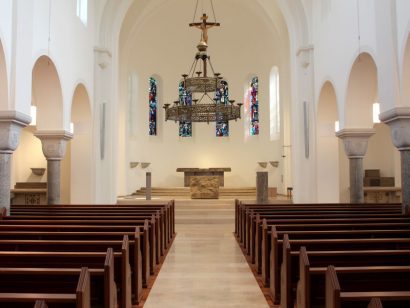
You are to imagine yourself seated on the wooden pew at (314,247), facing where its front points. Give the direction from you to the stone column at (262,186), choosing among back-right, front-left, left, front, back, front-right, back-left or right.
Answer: front

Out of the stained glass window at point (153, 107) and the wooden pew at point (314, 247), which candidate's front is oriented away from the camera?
the wooden pew

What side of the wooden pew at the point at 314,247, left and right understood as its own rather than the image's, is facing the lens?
back

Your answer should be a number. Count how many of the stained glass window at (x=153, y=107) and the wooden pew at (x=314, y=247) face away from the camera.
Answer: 1

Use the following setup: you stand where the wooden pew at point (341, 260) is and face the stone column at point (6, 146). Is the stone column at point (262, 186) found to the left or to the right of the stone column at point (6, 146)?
right

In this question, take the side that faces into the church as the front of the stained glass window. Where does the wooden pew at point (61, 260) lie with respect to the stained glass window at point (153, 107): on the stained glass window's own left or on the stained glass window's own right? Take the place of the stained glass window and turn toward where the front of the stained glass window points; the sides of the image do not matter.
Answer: on the stained glass window's own right

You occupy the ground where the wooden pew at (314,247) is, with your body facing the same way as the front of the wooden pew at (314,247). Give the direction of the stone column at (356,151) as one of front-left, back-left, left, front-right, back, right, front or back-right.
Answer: front

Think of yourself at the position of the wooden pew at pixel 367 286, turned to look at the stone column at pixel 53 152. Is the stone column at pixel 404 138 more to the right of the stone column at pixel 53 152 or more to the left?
right

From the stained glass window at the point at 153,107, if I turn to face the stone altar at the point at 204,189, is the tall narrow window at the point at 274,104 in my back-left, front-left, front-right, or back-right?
front-left

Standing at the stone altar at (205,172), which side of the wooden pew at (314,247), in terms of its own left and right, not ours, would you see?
front

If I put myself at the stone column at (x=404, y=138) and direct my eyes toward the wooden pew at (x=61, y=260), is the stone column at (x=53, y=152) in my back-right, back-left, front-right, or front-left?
front-right

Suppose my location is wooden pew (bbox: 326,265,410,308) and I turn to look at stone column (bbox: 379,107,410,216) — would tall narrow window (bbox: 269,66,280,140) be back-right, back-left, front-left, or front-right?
front-left

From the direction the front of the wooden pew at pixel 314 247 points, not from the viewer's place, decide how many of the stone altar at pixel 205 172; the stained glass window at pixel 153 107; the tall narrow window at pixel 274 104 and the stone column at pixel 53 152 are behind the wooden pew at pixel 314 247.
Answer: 0

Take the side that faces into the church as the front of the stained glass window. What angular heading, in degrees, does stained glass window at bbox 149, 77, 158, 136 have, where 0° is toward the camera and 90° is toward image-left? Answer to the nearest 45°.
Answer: approximately 315°

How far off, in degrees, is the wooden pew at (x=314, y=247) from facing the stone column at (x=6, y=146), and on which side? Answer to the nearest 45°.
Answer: approximately 90° to its left

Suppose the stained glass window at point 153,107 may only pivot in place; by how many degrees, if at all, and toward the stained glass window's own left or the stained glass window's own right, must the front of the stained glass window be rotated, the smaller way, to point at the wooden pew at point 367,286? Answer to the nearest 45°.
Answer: approximately 45° to the stained glass window's own right
